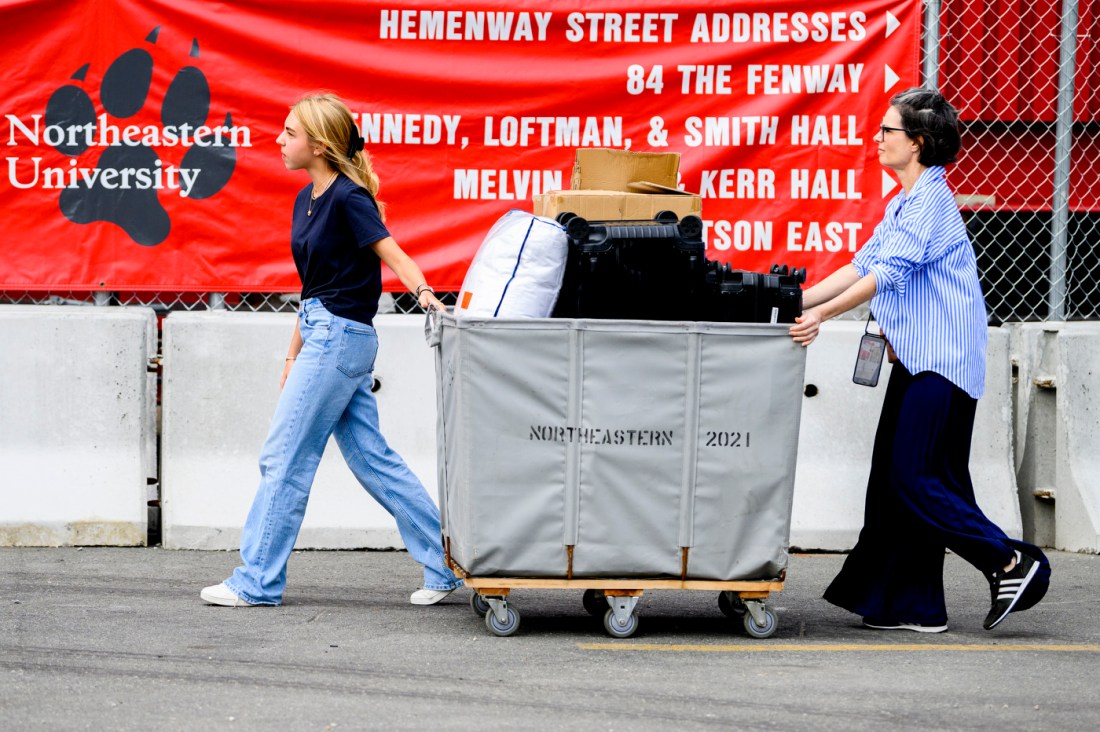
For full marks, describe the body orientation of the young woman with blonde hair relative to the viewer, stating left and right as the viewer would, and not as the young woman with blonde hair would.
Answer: facing to the left of the viewer

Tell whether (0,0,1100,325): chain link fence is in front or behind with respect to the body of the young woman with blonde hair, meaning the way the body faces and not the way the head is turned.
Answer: behind

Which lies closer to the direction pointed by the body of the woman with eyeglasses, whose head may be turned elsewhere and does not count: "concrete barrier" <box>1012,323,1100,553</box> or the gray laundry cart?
the gray laundry cart

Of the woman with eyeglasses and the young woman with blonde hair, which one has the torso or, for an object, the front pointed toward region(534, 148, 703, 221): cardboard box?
the woman with eyeglasses

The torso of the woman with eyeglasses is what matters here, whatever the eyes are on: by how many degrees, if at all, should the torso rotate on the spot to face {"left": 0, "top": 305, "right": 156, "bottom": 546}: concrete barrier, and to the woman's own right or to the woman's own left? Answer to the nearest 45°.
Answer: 0° — they already face it

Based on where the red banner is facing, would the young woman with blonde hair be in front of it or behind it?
in front

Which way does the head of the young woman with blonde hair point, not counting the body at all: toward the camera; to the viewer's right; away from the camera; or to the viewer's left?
to the viewer's left

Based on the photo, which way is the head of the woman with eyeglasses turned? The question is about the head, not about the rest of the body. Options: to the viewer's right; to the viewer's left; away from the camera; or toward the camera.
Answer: to the viewer's left

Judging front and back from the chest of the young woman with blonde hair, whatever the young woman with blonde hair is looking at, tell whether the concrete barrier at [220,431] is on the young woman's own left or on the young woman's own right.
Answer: on the young woman's own right

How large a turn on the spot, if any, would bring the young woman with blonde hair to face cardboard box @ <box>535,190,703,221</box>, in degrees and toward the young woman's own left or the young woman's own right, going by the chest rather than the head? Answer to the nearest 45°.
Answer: approximately 180°

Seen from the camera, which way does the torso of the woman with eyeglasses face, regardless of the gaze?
to the viewer's left

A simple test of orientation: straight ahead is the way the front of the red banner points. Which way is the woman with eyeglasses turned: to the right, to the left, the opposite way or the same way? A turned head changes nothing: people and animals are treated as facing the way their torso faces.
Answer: to the right

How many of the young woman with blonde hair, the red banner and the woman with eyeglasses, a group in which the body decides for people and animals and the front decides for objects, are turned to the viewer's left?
2
